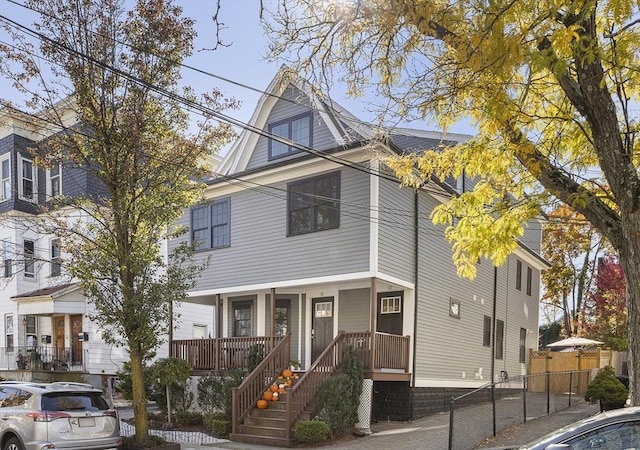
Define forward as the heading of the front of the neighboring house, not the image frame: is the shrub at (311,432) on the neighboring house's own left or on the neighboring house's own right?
on the neighboring house's own left

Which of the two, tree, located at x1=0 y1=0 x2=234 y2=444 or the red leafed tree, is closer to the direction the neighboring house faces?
the tree

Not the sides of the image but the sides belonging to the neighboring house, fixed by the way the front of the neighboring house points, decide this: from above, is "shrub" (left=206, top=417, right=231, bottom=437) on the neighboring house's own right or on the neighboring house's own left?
on the neighboring house's own left

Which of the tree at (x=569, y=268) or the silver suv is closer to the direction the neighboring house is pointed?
the silver suv

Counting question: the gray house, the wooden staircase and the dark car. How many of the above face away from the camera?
0

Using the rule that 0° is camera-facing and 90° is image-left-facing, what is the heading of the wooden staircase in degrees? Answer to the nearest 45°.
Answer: approximately 45°

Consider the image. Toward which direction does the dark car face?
to the viewer's left

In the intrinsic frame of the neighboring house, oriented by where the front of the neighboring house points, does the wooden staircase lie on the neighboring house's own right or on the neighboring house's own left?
on the neighboring house's own left

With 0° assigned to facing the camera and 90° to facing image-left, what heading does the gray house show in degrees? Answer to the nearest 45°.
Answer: approximately 45°

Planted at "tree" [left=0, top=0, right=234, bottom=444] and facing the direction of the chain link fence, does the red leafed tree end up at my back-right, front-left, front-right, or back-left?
front-left

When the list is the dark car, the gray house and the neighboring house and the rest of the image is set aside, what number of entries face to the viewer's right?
0

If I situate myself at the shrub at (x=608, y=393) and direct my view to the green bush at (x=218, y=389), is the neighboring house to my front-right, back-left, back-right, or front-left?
front-right
